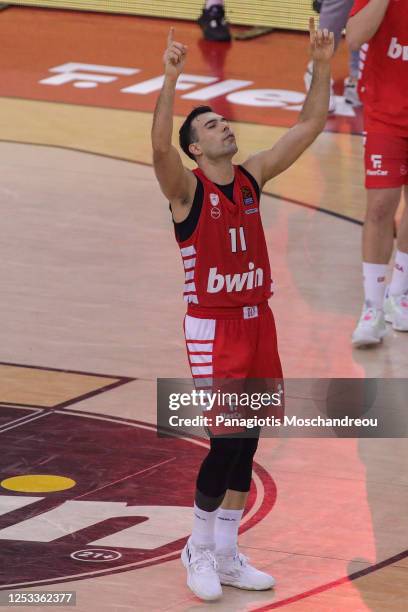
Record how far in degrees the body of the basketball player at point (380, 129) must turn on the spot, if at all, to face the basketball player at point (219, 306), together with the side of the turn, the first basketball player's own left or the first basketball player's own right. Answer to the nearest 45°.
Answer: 0° — they already face them

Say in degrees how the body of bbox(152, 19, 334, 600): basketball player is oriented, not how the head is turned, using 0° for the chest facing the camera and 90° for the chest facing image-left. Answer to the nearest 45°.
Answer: approximately 315°

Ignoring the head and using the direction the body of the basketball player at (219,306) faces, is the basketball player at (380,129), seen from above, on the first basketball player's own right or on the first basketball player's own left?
on the first basketball player's own left

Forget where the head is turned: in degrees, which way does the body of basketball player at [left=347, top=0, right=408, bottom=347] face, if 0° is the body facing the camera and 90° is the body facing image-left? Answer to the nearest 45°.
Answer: approximately 0°
